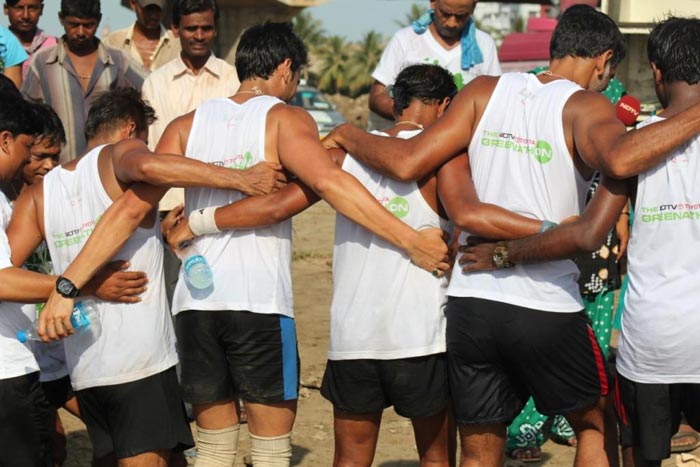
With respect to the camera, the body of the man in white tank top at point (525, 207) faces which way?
away from the camera

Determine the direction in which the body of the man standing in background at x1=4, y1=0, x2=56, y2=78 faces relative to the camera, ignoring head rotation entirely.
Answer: toward the camera

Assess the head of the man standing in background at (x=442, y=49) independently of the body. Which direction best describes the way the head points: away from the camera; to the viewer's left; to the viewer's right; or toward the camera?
toward the camera

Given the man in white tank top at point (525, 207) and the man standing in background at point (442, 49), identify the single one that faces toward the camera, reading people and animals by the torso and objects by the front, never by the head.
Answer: the man standing in background

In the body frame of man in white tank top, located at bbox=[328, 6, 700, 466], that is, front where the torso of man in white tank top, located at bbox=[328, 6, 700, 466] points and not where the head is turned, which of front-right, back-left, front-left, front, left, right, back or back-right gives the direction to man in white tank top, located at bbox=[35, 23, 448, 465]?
left

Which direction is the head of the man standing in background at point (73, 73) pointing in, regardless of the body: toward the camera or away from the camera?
toward the camera

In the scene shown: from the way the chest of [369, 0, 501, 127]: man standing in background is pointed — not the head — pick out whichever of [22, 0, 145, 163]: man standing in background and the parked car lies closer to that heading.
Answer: the man standing in background

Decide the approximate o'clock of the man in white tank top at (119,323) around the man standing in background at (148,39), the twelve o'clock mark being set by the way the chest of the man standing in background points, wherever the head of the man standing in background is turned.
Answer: The man in white tank top is roughly at 12 o'clock from the man standing in background.

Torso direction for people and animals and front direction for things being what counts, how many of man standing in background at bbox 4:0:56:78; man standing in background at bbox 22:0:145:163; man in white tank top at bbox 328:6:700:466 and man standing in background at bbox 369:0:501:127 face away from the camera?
1

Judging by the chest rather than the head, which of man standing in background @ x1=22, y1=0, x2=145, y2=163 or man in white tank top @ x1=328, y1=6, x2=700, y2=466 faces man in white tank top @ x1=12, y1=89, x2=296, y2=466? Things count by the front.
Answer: the man standing in background

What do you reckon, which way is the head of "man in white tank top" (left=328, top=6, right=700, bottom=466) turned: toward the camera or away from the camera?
away from the camera

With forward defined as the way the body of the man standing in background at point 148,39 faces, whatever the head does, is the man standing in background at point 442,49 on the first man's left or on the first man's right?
on the first man's left

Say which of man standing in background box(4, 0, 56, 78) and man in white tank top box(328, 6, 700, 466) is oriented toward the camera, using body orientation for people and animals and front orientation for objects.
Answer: the man standing in background

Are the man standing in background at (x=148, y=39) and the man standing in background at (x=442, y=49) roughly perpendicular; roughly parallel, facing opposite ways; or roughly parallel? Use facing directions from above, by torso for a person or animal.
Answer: roughly parallel

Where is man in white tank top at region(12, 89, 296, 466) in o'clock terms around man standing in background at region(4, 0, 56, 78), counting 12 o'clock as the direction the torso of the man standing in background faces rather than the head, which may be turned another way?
The man in white tank top is roughly at 12 o'clock from the man standing in background.

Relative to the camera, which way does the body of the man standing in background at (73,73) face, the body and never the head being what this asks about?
toward the camera

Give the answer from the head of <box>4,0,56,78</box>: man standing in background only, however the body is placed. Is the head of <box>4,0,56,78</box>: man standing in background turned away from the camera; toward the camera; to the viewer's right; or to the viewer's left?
toward the camera
